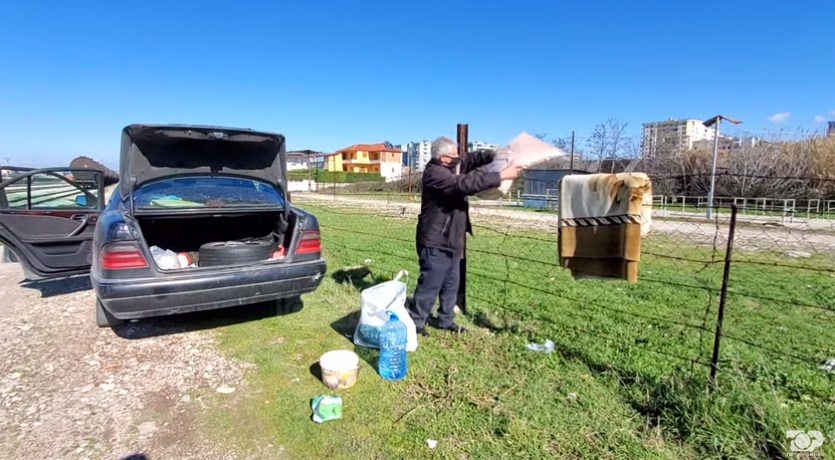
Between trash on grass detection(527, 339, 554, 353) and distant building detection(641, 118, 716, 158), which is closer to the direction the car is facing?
the distant building

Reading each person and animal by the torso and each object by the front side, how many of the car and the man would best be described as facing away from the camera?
1

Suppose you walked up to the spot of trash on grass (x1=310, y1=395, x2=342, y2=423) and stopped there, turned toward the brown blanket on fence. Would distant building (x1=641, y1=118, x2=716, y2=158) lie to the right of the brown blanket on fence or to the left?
left

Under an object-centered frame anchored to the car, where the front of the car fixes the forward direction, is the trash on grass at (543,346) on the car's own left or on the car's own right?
on the car's own right

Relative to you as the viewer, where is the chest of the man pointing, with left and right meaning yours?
facing to the right of the viewer

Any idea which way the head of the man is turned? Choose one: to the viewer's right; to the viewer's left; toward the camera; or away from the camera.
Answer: to the viewer's right

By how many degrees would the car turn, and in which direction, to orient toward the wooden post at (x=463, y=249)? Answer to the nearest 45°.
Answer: approximately 135° to its right

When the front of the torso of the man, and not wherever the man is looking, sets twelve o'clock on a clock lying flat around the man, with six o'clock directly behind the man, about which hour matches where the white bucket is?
The white bucket is roughly at 4 o'clock from the man.

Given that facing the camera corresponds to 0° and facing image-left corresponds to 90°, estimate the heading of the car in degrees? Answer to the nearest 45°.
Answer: approximately 180°

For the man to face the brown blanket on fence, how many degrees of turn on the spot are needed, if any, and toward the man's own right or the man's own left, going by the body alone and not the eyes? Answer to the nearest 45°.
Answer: approximately 45° to the man's own right

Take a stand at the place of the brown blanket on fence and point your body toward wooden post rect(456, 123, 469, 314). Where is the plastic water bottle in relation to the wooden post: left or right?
left

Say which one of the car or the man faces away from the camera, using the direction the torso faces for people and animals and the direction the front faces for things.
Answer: the car

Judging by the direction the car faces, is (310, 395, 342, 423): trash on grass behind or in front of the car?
behind
